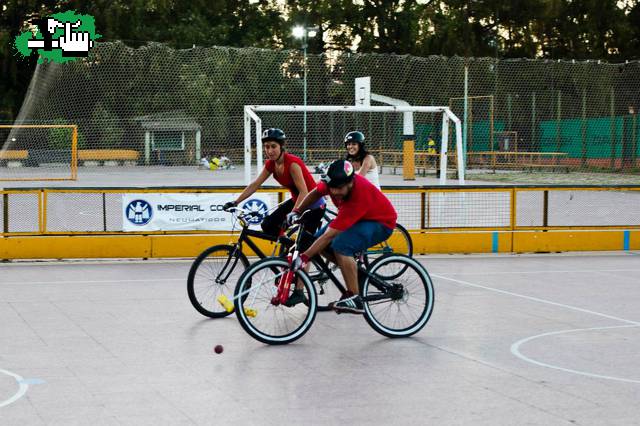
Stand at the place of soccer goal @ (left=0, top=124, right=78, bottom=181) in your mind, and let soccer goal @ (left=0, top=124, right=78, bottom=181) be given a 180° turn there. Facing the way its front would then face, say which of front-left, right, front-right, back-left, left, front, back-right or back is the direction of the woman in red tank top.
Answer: back

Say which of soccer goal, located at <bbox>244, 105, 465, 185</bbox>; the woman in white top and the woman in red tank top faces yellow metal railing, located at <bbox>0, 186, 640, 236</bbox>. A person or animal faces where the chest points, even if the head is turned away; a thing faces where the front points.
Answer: the soccer goal

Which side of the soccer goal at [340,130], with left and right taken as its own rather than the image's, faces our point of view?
front

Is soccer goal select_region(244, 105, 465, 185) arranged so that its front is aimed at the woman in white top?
yes

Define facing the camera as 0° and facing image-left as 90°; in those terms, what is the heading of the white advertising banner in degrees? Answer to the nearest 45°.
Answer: approximately 0°

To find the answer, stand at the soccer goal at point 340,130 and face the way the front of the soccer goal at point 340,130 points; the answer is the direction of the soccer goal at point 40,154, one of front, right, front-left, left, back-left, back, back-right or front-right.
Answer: right

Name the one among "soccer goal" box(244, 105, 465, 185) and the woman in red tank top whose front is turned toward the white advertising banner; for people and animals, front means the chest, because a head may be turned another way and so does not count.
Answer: the soccer goal

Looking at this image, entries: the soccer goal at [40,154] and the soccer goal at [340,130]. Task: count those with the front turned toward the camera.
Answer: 2

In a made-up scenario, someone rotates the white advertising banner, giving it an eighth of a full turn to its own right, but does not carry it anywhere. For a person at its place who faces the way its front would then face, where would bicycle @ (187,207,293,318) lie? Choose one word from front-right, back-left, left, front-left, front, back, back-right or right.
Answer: front-left

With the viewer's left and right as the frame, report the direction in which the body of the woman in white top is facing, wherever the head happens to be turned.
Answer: facing the viewer and to the left of the viewer

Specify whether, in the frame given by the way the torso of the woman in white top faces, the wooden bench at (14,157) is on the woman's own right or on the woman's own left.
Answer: on the woman's own right

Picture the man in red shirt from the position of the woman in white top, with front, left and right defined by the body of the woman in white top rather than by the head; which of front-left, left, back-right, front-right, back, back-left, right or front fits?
front-left
